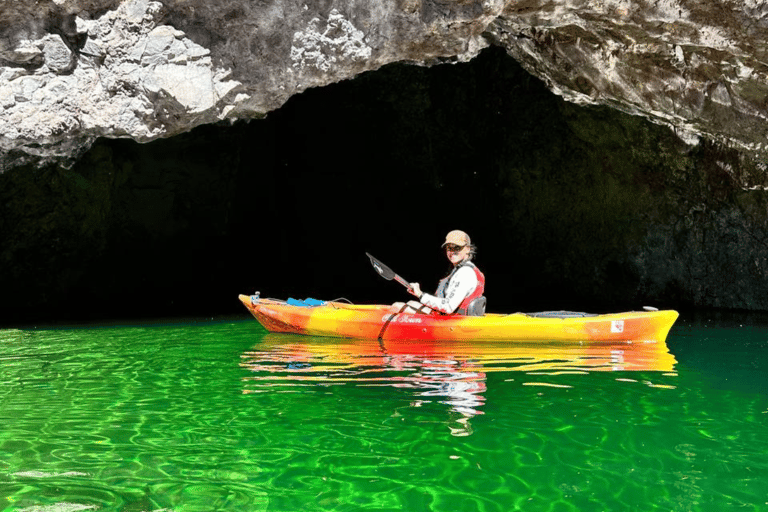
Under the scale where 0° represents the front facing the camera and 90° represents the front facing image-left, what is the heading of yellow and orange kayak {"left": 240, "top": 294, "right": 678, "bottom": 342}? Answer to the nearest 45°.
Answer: approximately 90°

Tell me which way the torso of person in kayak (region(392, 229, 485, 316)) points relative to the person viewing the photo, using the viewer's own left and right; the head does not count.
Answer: facing to the left of the viewer
